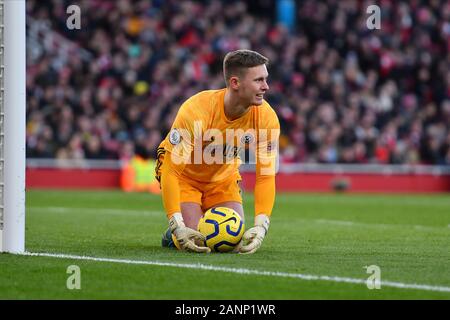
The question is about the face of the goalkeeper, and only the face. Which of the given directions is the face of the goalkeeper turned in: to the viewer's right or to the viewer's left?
to the viewer's right

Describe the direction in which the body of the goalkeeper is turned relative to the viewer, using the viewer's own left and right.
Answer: facing the viewer and to the right of the viewer

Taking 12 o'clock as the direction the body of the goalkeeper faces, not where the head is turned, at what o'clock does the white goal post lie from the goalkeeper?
The white goal post is roughly at 4 o'clock from the goalkeeper.
